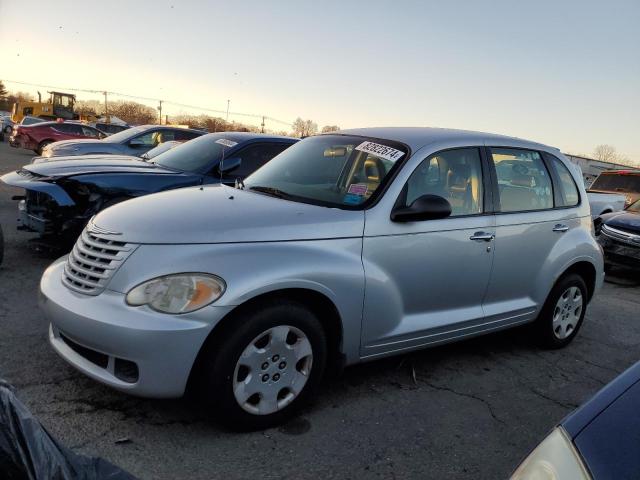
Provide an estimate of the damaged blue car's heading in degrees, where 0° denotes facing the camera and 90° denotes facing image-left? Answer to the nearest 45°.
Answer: approximately 45°

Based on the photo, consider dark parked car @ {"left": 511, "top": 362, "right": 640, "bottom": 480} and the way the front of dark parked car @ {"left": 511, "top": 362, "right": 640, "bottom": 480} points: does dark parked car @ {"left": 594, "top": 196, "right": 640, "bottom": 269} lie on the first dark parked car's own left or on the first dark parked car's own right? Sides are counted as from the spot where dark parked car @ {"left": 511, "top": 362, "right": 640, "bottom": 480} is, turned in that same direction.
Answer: on the first dark parked car's own right

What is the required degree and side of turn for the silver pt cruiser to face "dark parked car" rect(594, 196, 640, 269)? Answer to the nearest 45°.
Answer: approximately 180°

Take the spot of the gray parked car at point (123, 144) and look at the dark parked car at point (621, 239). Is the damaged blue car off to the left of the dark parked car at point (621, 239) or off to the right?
right

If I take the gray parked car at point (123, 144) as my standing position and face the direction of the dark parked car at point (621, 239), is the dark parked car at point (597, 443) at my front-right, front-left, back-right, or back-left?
front-right

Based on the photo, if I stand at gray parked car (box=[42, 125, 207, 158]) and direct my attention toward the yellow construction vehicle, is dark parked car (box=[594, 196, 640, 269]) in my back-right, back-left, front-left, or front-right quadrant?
back-right

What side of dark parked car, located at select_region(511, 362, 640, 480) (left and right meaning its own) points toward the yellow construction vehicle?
right

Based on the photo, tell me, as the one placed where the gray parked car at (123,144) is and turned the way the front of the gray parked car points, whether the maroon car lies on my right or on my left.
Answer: on my right

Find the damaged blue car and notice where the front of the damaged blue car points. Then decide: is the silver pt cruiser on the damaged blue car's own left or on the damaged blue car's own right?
on the damaged blue car's own left

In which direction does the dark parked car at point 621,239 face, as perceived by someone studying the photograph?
facing the viewer and to the left of the viewer

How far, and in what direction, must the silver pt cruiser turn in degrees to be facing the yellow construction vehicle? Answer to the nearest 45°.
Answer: approximately 90° to its right

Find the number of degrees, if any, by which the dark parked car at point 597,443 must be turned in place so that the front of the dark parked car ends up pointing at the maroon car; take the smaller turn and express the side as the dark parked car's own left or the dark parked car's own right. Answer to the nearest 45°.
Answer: approximately 90° to the dark parked car's own right

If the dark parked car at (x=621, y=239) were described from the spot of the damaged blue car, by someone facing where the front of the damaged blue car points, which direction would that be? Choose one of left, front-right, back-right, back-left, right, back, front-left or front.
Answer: back-left

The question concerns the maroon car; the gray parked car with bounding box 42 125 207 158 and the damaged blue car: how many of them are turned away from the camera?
0

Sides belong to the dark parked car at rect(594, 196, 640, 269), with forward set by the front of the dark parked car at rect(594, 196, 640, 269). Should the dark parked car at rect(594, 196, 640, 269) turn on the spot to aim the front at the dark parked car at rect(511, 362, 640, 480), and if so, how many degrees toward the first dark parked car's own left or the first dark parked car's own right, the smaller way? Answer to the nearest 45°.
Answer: approximately 45° to the first dark parked car's own left

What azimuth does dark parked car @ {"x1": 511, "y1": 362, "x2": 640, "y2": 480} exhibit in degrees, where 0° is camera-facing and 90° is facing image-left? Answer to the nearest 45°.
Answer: approximately 45°

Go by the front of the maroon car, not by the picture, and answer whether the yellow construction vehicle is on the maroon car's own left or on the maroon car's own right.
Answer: on the maroon car's own right
